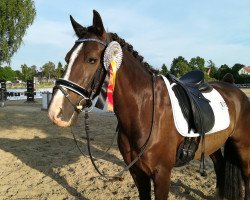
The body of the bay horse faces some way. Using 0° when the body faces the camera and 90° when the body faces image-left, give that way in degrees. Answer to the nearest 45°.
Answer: approximately 45°

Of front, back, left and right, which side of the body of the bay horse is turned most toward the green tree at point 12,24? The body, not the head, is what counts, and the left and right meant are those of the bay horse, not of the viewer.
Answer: right
